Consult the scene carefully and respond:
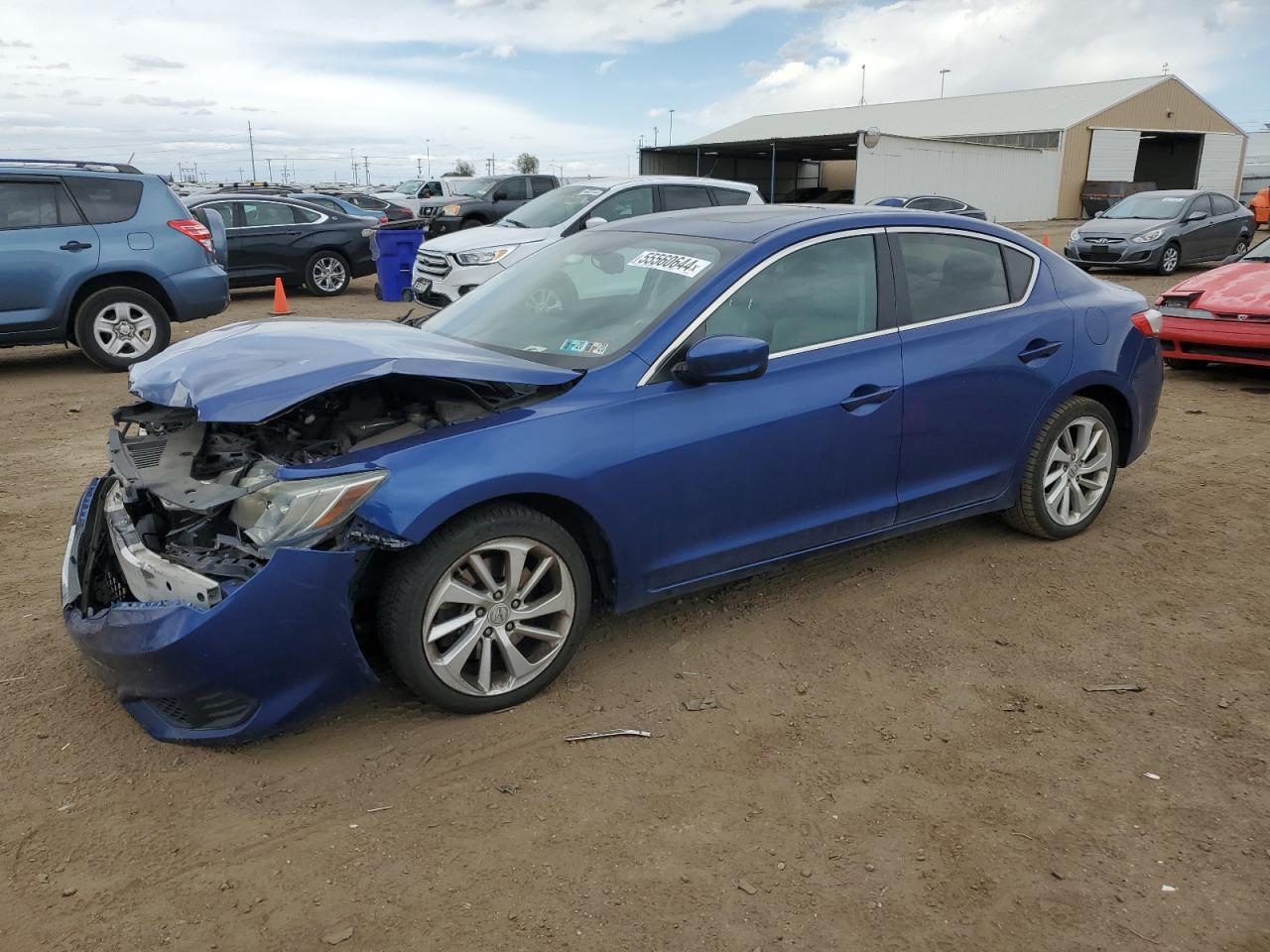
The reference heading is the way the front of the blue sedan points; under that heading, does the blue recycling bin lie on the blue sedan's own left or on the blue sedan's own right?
on the blue sedan's own right

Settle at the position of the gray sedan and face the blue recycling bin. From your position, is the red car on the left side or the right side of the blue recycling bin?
left

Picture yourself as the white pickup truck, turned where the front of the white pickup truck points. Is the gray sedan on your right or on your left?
on your left

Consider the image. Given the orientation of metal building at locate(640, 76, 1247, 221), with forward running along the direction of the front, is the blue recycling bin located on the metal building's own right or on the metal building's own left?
on the metal building's own right

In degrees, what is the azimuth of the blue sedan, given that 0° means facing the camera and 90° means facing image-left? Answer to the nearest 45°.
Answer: approximately 45°

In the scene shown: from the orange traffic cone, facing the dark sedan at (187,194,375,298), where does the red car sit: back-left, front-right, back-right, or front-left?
back-right

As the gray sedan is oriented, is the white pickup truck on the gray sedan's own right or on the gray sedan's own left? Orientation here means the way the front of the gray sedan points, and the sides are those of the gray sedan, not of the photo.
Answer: on the gray sedan's own right

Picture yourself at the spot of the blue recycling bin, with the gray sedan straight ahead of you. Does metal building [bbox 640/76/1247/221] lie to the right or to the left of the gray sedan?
left

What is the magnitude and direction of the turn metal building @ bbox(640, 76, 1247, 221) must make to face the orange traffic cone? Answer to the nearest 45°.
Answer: approximately 45° to its right
